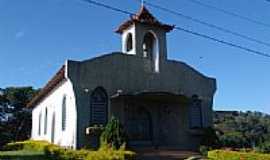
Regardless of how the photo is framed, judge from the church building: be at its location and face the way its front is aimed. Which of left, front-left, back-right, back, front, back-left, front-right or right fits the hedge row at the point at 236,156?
front

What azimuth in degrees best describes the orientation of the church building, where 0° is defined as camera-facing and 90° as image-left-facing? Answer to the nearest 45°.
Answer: approximately 315°

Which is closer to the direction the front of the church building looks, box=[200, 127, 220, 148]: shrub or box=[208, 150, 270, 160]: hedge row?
the hedge row

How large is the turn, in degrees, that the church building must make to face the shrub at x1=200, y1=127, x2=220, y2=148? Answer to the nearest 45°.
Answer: approximately 45° to its left

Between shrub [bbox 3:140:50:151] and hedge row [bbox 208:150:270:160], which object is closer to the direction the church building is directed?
the hedge row
